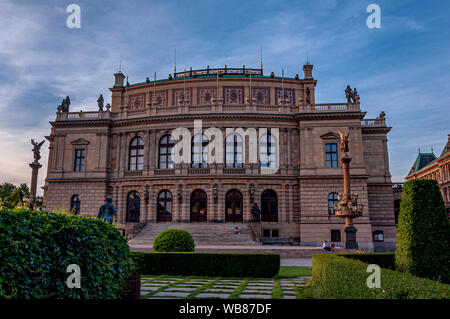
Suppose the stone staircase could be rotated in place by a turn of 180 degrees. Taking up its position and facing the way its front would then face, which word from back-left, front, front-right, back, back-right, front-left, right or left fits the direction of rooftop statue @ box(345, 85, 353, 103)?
right

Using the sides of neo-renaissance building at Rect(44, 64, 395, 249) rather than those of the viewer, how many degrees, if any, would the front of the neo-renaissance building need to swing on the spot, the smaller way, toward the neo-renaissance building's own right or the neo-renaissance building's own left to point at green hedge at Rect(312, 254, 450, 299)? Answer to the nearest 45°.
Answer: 0° — it already faces it

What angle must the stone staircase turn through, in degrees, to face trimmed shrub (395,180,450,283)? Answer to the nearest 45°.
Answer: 0° — it already faces it

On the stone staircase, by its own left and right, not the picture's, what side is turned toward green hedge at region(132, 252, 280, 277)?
front

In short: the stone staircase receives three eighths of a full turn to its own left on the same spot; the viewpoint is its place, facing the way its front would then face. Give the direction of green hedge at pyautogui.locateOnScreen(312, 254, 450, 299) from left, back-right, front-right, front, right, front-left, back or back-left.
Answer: back-right

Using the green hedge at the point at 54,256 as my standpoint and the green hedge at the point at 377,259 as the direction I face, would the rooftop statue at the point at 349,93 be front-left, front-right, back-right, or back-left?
front-left

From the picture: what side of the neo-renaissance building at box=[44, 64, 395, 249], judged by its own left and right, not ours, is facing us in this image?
front

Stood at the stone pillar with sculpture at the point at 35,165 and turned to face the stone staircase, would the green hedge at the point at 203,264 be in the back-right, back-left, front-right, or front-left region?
front-right

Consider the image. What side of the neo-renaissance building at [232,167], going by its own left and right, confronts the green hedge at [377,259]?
front

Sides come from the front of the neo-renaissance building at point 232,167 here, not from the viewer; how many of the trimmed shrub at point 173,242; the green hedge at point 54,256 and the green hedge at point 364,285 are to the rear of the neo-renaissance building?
0

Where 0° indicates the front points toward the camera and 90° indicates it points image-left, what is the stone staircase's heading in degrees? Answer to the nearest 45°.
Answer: approximately 0°

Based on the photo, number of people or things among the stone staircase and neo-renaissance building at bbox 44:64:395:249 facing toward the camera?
2

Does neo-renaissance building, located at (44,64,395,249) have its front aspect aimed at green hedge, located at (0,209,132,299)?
yes

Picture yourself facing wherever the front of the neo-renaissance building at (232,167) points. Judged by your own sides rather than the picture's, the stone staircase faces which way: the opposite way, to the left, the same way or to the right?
the same way
